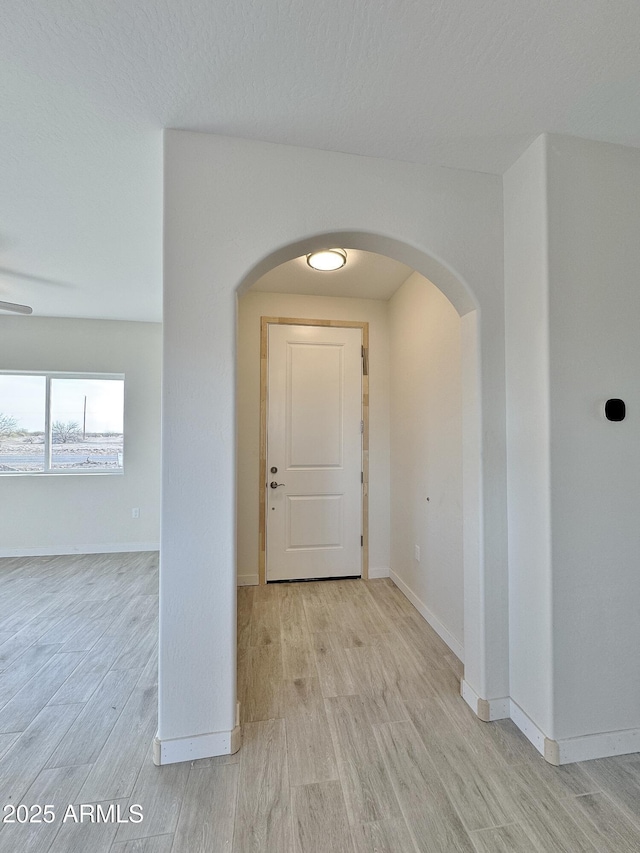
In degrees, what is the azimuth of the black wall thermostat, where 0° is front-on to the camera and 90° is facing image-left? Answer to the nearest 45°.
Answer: approximately 0°

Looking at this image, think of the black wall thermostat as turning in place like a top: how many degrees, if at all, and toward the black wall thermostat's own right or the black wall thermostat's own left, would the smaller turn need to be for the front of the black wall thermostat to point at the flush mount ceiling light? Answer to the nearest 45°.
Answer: approximately 90° to the black wall thermostat's own right

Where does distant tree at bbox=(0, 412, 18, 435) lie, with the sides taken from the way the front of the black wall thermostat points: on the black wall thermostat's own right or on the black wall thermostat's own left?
on the black wall thermostat's own right
